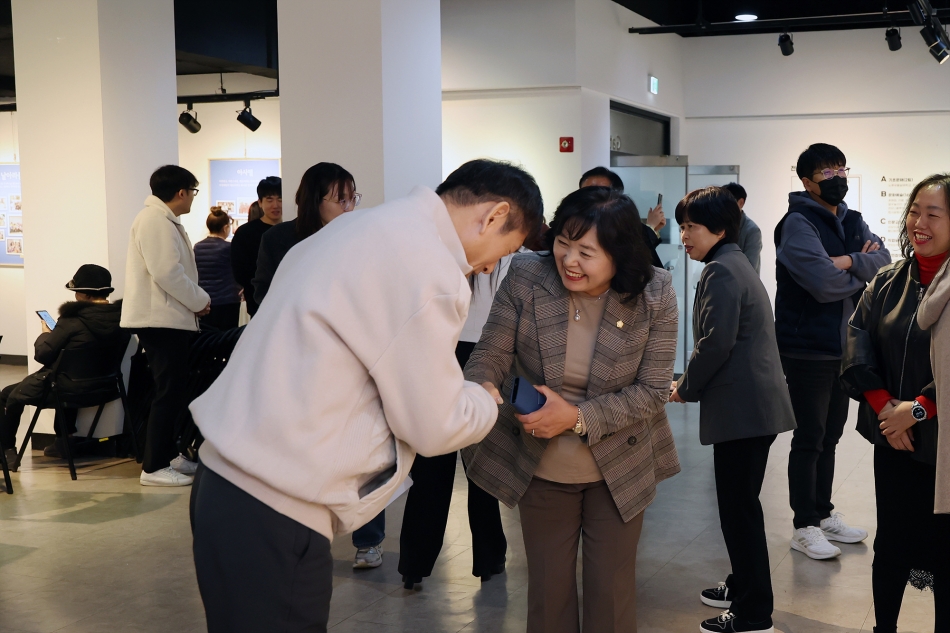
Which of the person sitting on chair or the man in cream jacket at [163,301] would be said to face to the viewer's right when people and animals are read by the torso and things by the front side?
the man in cream jacket

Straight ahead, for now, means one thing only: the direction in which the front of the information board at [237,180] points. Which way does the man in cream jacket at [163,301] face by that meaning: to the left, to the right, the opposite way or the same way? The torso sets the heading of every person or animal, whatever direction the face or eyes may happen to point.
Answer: to the left

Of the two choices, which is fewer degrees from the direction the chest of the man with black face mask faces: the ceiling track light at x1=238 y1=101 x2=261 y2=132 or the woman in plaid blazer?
the woman in plaid blazer

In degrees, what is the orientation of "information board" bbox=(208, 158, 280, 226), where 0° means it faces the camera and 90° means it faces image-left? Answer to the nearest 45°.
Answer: approximately 0°

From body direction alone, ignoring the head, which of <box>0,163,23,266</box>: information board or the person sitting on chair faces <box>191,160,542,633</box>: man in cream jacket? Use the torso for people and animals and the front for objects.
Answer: the information board

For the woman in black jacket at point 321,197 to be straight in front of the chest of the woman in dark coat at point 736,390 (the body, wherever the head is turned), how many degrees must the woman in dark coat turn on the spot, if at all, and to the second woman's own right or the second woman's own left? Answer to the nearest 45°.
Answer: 0° — they already face them

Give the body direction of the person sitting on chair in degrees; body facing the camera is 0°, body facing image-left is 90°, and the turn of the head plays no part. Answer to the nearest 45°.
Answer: approximately 135°

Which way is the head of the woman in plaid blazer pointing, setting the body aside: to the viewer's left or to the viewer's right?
to the viewer's left

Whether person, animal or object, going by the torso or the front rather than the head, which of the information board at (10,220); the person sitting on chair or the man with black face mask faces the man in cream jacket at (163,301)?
the information board
